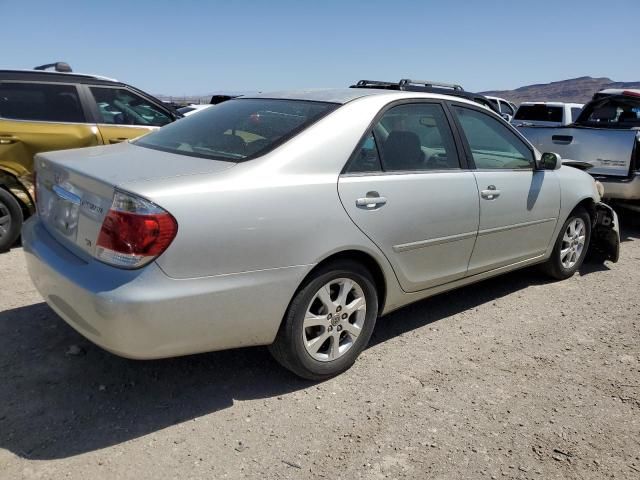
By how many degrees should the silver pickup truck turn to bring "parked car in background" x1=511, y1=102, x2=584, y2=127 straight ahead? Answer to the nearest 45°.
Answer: approximately 45° to its left

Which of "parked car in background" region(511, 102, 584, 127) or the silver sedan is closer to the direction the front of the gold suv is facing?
the parked car in background

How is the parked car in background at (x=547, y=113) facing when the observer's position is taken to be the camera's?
facing away from the viewer and to the right of the viewer

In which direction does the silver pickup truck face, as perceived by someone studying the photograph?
facing away from the viewer and to the right of the viewer

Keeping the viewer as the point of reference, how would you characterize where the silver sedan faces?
facing away from the viewer and to the right of the viewer

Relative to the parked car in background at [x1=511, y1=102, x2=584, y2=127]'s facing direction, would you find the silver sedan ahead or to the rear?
to the rear

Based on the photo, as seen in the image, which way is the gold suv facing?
to the viewer's right
